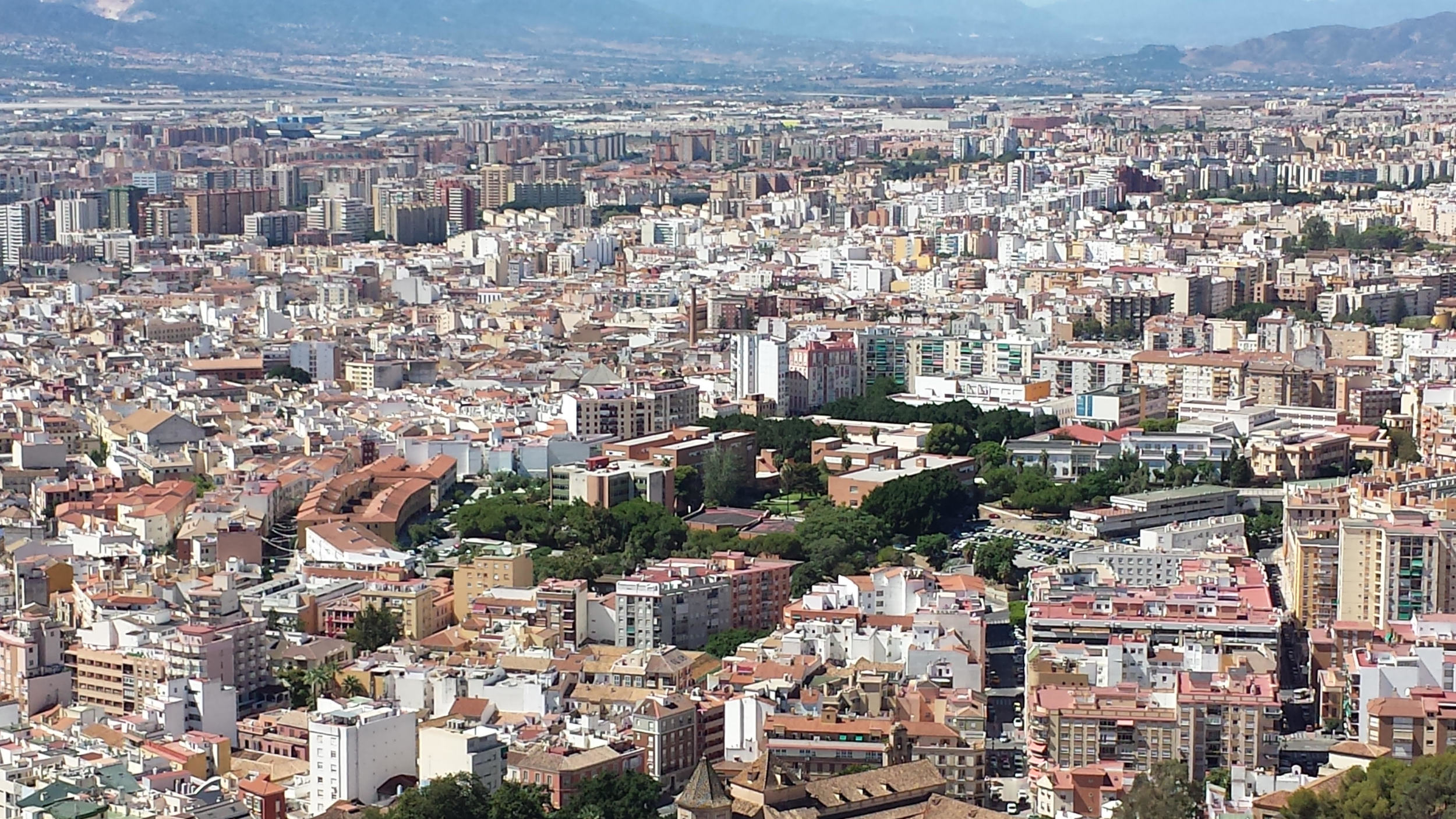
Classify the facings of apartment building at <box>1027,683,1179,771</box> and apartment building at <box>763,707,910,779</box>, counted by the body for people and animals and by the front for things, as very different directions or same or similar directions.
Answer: same or similar directions

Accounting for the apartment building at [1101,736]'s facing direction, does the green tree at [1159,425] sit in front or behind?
behind

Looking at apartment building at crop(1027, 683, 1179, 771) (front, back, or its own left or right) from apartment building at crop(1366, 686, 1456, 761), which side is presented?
left

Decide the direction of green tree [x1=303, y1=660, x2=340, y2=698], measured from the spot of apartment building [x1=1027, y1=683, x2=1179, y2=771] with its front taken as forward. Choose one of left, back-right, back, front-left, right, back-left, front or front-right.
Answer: right

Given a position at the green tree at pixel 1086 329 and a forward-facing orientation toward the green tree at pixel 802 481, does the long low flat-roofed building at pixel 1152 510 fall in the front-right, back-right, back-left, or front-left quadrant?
front-left

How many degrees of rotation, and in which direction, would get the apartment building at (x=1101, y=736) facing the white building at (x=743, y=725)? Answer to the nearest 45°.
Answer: approximately 90° to its right

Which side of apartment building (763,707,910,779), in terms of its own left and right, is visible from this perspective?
front

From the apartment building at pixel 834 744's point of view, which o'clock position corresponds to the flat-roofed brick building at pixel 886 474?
the flat-roofed brick building at pixel 886 474 is roughly at 6 o'clock from the apartment building at pixel 834 744.

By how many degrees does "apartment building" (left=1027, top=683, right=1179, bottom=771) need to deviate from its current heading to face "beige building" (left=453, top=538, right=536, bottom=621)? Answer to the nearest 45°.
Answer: approximately 135° to its right

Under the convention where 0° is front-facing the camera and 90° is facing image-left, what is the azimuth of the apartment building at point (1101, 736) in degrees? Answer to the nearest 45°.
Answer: approximately 0°

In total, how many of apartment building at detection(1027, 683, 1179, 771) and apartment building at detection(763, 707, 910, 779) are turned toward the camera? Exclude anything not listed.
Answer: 2

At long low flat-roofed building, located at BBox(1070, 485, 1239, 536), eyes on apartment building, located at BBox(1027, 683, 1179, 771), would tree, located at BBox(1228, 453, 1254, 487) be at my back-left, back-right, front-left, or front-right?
back-left

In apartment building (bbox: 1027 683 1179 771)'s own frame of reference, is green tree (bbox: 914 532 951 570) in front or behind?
behind
